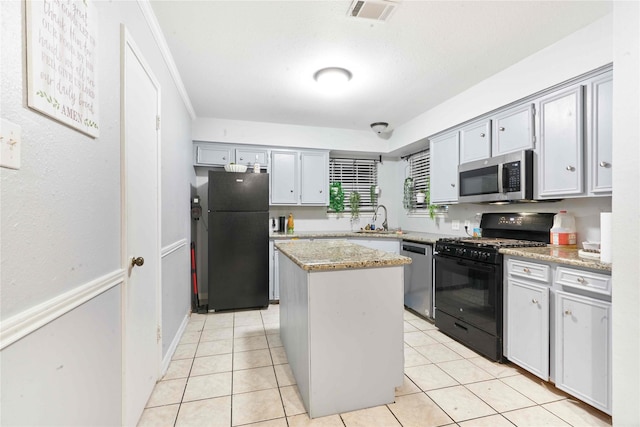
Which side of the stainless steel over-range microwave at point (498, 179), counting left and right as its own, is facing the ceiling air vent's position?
front

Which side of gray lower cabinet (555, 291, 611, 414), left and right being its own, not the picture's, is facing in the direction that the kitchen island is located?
front

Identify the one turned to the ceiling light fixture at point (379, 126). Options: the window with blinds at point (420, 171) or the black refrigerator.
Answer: the window with blinds

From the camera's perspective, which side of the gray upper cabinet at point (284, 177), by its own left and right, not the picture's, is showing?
front

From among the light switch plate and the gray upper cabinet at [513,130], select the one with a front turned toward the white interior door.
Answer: the gray upper cabinet

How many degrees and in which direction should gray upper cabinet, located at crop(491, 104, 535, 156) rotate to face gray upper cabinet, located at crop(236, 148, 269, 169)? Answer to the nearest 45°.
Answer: approximately 45° to its right

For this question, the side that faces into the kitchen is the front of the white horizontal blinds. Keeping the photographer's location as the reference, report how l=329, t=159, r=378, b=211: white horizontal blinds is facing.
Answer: facing the viewer

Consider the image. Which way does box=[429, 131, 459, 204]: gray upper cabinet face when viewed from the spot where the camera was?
facing the viewer and to the left of the viewer

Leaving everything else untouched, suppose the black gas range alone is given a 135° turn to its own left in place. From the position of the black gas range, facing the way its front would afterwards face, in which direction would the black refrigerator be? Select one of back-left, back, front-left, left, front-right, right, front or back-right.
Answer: back

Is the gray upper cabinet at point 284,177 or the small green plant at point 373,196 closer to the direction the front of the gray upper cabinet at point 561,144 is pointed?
the gray upper cabinet

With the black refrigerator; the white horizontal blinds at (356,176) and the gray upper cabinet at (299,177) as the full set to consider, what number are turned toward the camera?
3

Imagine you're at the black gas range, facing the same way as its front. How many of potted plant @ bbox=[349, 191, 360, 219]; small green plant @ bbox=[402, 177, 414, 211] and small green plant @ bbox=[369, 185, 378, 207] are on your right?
3

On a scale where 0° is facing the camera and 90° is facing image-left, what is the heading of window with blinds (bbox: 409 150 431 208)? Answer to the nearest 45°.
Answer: approximately 45°

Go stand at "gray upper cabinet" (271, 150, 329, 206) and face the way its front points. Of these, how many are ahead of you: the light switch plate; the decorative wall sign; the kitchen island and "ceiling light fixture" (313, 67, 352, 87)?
4
